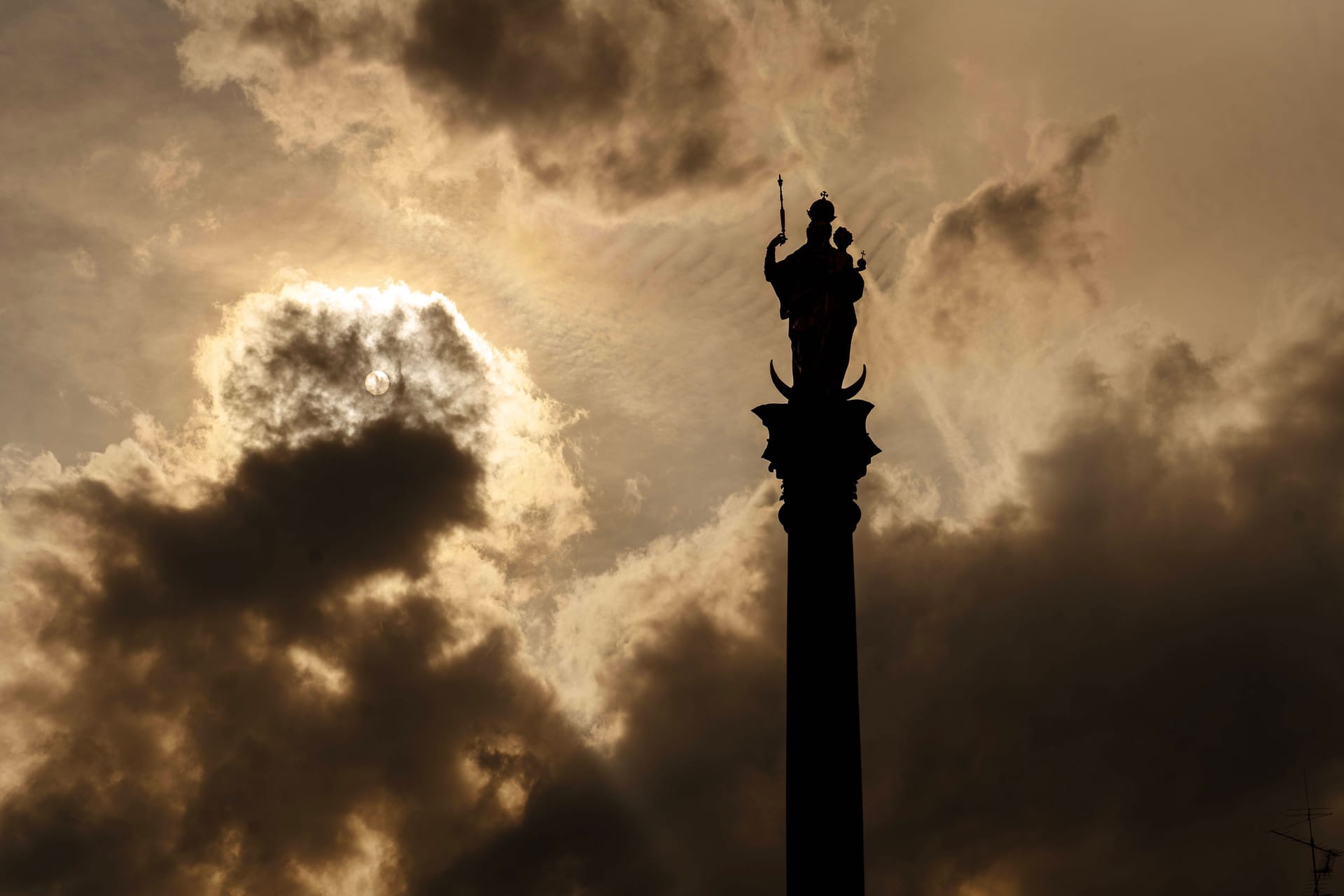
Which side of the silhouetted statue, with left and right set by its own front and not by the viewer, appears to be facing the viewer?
front
